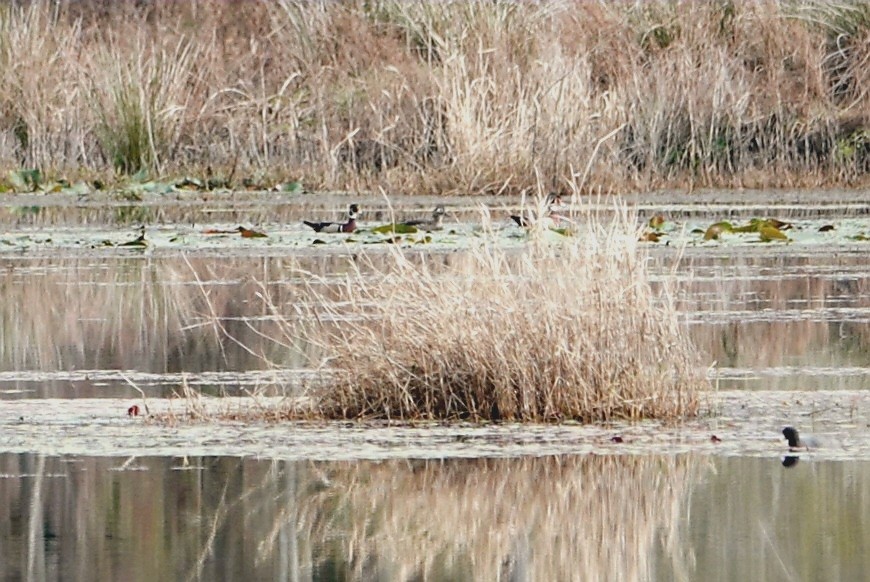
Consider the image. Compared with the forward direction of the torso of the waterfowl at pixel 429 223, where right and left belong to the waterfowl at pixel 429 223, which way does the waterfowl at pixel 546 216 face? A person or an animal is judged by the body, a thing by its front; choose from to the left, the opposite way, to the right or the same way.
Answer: the same way

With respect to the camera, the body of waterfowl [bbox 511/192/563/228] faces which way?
to the viewer's right

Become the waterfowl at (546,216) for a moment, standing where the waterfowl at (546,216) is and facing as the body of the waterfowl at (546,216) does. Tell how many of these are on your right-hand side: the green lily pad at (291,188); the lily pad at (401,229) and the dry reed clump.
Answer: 1

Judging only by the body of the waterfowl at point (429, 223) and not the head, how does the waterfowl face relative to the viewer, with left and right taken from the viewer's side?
facing to the right of the viewer

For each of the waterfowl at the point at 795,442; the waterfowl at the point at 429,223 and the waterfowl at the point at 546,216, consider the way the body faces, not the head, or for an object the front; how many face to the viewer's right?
2

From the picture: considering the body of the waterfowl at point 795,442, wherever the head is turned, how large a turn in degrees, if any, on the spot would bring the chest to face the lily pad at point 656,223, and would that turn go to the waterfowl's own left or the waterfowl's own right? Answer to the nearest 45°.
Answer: approximately 90° to the waterfowl's own right

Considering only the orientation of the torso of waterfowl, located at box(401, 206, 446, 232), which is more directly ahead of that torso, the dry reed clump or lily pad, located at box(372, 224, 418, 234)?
the dry reed clump

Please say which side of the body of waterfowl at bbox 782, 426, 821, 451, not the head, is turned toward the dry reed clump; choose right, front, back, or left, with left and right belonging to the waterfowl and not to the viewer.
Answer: front

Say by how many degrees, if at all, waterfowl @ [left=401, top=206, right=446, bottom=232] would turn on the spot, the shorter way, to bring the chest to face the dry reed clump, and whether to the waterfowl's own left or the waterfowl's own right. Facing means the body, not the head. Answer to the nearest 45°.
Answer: approximately 90° to the waterfowl's own right

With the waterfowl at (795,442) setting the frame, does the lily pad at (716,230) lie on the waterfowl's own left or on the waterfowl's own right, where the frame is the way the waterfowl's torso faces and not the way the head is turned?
on the waterfowl's own right

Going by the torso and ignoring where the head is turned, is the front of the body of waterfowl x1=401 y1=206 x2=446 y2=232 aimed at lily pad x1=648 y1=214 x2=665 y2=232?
yes

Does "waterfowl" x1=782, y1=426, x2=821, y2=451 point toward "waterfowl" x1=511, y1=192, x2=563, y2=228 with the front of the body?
no

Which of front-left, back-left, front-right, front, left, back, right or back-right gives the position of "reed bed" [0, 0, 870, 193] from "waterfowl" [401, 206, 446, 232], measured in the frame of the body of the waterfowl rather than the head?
left

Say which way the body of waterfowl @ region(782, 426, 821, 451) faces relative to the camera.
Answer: to the viewer's left
